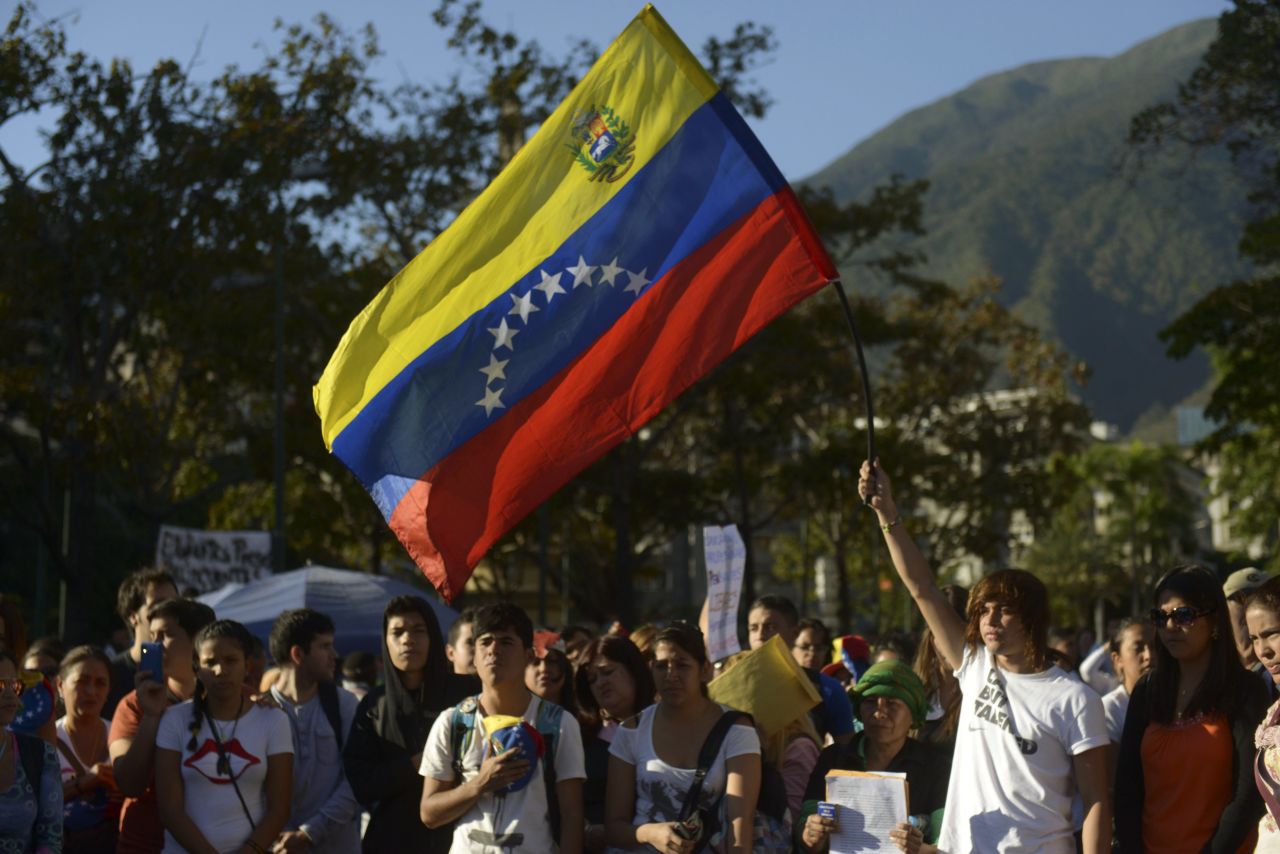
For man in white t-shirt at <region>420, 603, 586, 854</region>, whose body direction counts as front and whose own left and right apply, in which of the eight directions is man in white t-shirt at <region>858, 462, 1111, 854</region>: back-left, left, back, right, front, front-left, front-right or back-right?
front-left

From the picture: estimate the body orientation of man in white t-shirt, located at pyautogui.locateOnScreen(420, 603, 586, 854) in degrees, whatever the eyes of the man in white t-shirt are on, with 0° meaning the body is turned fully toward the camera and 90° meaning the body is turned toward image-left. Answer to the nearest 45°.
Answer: approximately 0°

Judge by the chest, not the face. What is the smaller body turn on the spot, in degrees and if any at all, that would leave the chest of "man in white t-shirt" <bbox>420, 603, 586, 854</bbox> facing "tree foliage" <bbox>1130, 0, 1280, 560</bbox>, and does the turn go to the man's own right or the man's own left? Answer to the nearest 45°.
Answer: approximately 135° to the man's own left

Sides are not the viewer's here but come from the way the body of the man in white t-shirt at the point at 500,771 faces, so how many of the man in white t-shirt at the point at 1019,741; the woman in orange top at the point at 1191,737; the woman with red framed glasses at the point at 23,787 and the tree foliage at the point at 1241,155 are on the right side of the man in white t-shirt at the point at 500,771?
1

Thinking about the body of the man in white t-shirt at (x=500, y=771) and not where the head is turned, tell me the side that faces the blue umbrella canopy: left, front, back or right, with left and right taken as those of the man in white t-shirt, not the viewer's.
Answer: back

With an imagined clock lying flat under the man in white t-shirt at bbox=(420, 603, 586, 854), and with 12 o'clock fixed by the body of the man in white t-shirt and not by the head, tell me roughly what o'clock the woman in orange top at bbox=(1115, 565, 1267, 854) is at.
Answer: The woman in orange top is roughly at 10 o'clock from the man in white t-shirt.

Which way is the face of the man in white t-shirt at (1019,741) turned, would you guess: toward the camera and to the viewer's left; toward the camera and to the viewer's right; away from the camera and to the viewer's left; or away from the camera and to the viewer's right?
toward the camera and to the viewer's left

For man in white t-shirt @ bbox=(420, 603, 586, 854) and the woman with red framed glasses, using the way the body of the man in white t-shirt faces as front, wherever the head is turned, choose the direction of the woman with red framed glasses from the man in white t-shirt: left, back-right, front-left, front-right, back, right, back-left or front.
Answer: right

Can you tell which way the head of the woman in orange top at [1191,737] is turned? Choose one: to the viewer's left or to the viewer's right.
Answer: to the viewer's left

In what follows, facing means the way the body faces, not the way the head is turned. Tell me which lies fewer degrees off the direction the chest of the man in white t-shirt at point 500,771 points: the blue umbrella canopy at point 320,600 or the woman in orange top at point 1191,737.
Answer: the woman in orange top

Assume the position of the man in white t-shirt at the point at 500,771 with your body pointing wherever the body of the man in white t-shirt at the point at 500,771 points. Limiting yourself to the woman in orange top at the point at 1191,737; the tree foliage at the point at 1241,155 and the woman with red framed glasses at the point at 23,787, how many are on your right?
1
